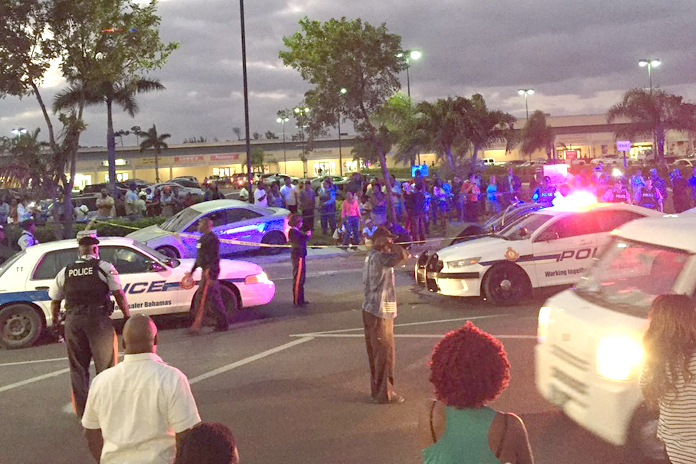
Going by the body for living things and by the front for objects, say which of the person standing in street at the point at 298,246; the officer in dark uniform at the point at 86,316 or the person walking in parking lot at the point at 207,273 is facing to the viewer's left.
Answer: the person walking in parking lot at the point at 207,273

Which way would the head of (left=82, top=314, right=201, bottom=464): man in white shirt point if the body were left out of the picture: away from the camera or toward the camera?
away from the camera

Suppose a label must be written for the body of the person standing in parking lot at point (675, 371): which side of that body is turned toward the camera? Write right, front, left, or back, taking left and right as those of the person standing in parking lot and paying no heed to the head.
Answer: back

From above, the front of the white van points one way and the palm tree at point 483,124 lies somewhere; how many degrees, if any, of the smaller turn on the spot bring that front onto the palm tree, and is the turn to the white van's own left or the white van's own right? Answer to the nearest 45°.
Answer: approximately 135° to the white van's own right

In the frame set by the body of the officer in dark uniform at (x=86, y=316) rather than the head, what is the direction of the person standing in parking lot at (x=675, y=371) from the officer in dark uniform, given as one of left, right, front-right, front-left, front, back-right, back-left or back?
back-right

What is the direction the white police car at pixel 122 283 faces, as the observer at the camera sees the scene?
facing to the right of the viewer

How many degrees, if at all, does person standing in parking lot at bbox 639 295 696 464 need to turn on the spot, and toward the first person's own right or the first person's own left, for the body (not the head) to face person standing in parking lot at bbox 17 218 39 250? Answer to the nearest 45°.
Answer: approximately 45° to the first person's own left

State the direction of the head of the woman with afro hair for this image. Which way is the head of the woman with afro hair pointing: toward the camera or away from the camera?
away from the camera

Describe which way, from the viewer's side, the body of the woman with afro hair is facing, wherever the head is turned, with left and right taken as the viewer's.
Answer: facing away from the viewer

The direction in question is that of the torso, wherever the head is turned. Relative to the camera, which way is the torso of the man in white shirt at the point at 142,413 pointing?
away from the camera
